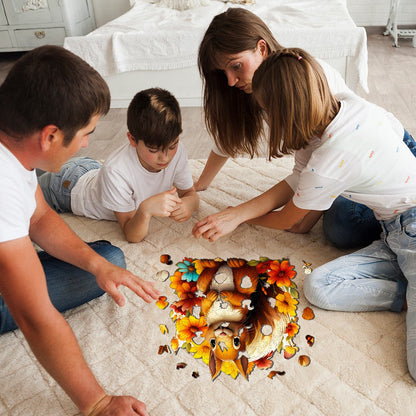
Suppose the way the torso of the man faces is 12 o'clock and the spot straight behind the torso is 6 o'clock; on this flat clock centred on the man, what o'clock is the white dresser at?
The white dresser is roughly at 9 o'clock from the man.

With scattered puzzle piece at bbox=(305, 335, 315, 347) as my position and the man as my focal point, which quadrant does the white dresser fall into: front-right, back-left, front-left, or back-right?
front-right

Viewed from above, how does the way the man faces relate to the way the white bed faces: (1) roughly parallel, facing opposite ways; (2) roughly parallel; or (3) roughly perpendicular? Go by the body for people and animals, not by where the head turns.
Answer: roughly perpendicular

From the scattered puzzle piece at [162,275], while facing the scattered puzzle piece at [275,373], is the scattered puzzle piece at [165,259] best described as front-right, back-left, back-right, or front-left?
back-left

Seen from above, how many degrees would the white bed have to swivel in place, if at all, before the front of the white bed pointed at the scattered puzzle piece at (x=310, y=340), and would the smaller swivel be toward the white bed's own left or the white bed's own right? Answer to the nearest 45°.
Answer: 0° — it already faces it

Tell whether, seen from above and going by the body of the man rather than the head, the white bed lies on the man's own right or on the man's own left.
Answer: on the man's own left

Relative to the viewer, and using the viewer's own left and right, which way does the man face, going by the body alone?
facing to the right of the viewer

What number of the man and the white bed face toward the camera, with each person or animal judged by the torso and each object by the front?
1

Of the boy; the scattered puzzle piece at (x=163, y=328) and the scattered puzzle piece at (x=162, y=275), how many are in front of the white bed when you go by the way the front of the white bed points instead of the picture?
3

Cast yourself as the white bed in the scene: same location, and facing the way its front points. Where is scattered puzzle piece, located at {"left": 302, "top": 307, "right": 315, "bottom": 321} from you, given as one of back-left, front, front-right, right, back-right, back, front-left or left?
front

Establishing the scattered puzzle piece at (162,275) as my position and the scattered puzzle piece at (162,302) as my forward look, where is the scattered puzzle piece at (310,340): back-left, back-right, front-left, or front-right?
front-left

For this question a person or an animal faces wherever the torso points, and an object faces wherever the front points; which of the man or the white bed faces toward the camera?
the white bed

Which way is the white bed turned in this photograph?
toward the camera
